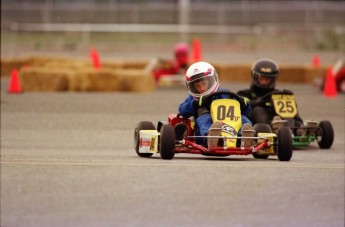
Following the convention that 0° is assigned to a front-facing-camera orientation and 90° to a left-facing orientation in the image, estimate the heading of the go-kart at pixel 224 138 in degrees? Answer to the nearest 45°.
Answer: approximately 0°

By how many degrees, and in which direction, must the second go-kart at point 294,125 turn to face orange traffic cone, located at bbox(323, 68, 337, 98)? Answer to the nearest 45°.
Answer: approximately 135° to its left

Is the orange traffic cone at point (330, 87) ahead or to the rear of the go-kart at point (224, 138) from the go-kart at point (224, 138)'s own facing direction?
to the rear

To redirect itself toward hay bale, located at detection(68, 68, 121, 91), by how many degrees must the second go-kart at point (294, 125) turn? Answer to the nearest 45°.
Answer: approximately 180°

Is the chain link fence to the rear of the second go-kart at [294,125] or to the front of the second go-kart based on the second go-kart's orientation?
to the rear

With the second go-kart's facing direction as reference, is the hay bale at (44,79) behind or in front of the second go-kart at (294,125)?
behind

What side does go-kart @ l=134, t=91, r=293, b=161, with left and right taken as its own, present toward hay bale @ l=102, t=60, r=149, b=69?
back

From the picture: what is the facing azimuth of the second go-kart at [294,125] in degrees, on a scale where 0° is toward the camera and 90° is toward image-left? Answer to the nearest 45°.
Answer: approximately 315°
